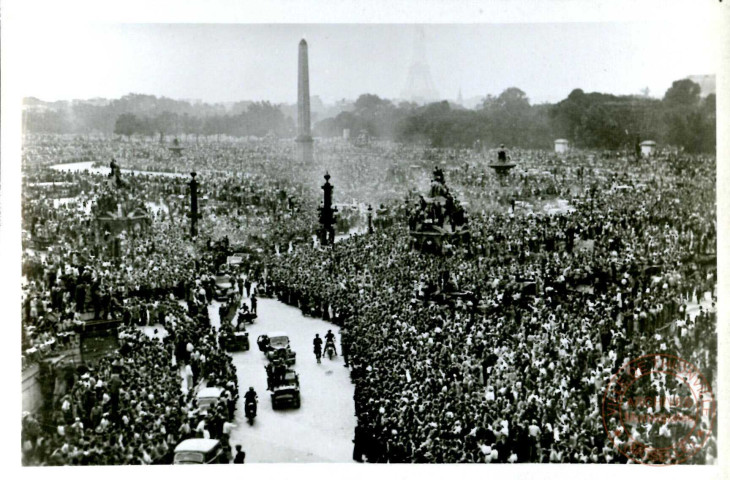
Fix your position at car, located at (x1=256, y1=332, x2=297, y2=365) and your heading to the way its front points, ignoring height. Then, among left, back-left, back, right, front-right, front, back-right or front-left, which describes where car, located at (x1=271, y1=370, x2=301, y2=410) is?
front

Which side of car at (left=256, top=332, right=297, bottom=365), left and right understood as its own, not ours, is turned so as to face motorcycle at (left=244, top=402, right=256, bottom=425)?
front

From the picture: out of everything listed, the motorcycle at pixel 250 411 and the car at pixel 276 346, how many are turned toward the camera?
2

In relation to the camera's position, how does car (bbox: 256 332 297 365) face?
facing the viewer

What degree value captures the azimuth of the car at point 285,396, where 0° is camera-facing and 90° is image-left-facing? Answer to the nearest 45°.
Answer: approximately 0°

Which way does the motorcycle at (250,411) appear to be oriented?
toward the camera

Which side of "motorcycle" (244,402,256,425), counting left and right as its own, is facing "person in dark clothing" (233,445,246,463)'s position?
front
